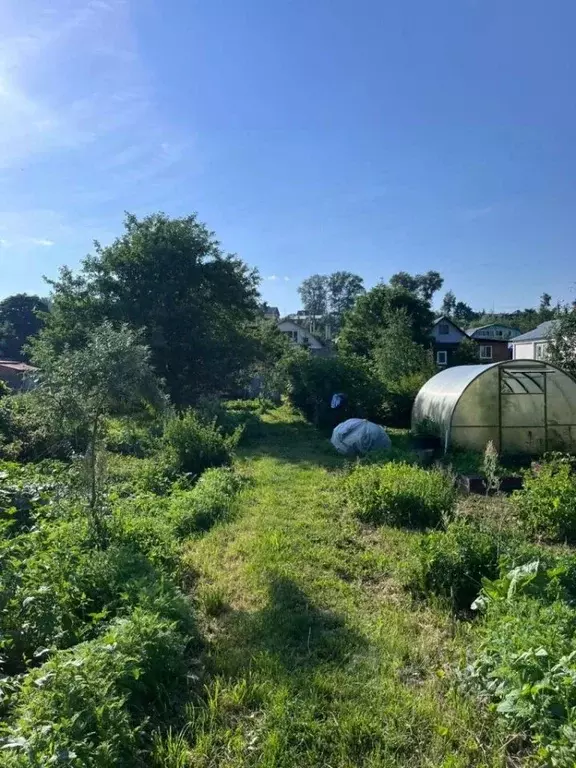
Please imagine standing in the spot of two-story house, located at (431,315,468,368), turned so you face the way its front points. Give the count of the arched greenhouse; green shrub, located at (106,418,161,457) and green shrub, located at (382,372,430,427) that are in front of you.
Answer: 3

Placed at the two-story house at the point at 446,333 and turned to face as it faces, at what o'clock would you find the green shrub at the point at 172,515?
The green shrub is roughly at 12 o'clock from the two-story house.

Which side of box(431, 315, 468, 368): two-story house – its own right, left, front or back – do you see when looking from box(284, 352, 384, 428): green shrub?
front

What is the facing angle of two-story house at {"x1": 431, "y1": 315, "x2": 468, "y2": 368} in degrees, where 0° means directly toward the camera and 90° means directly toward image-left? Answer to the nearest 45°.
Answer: approximately 0°

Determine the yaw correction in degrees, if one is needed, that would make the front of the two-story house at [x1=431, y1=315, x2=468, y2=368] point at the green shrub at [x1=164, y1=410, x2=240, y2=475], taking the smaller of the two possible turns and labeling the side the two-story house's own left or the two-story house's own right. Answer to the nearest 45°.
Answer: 0° — it already faces it

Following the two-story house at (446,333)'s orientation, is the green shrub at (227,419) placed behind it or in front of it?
in front

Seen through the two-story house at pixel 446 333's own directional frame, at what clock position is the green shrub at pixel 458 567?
The green shrub is roughly at 12 o'clock from the two-story house.

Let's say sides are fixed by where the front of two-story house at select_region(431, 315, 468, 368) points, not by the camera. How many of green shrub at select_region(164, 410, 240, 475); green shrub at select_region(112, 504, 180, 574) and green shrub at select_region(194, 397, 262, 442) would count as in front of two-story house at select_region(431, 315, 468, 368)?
3

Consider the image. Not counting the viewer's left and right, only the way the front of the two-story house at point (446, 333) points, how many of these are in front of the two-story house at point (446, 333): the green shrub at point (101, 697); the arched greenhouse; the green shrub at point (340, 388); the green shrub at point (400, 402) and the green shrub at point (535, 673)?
5

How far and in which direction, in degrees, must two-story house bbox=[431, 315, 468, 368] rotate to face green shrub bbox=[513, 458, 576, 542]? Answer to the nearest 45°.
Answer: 0° — it already faces it

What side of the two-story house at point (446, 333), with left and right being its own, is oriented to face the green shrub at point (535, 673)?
front

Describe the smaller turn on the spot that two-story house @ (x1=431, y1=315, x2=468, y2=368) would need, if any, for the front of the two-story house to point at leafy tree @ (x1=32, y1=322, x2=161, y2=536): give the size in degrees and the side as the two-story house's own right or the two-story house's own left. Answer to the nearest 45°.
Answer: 0° — it already faces it

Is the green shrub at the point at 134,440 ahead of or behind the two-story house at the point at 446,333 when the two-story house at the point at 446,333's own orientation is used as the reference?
ahead
